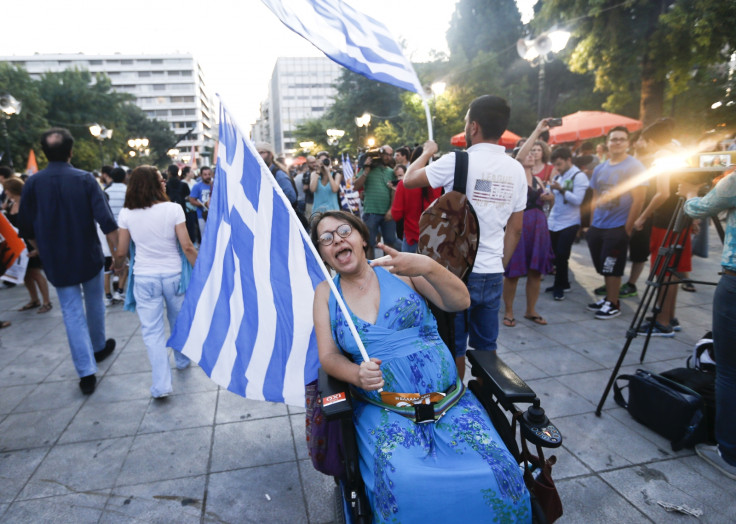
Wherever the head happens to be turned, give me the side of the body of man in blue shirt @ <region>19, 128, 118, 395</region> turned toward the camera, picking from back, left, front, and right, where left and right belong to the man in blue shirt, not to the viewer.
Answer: back

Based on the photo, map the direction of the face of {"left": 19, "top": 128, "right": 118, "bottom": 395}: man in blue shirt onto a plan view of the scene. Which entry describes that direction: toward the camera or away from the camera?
away from the camera

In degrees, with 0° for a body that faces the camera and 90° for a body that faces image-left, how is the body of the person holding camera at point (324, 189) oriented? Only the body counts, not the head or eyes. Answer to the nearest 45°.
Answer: approximately 0°

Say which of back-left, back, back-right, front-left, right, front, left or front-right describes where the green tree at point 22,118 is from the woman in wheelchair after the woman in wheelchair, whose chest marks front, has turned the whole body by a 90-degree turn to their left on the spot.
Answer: back-left

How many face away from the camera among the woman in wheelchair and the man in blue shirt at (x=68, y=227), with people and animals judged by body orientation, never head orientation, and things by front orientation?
1

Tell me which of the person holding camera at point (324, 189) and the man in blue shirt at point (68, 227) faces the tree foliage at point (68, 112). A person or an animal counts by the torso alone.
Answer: the man in blue shirt

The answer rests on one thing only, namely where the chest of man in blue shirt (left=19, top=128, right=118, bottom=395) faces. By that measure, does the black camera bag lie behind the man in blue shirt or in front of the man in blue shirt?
behind

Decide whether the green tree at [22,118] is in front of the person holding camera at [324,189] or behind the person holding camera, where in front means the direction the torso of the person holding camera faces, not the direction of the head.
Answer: behind

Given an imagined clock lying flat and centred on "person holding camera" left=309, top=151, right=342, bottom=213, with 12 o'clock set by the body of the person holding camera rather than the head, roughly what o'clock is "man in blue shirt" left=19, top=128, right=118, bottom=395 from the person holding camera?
The man in blue shirt is roughly at 1 o'clock from the person holding camera.

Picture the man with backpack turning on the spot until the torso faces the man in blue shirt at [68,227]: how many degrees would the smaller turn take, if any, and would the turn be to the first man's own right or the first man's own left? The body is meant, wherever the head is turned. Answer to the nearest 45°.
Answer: approximately 45° to the first man's own left

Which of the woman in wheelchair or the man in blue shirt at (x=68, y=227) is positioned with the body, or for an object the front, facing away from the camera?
the man in blue shirt

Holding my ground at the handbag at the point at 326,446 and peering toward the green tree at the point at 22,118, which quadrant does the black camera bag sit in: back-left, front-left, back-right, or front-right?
back-right
